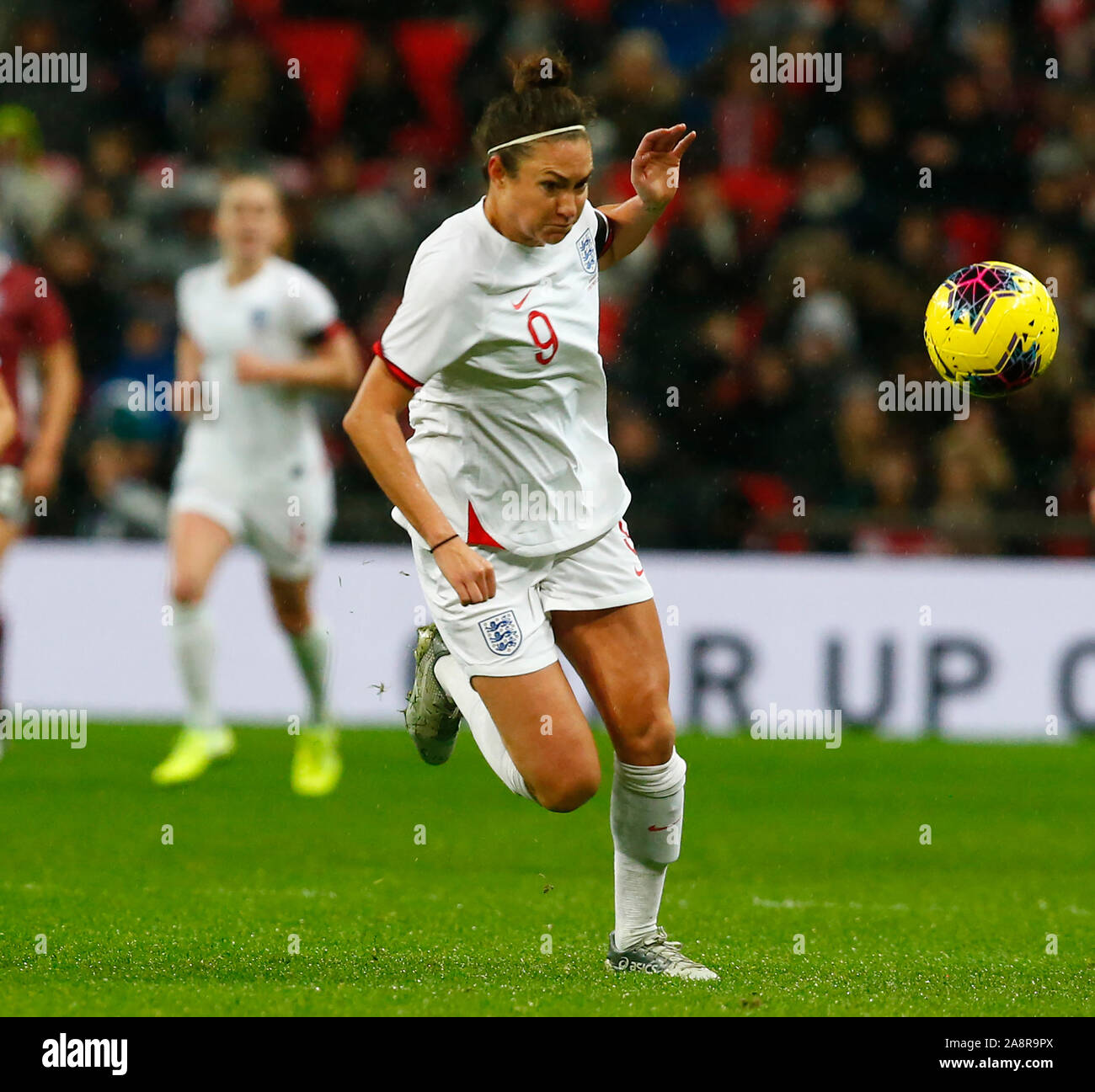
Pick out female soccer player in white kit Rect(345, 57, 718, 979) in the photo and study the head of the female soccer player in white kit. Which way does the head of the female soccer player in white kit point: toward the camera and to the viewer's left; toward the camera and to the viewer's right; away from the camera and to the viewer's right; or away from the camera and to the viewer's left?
toward the camera and to the viewer's right

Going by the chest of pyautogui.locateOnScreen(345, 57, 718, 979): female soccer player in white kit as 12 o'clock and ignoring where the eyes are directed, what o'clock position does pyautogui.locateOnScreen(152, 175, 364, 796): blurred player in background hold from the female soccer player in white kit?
The blurred player in background is roughly at 7 o'clock from the female soccer player in white kit.

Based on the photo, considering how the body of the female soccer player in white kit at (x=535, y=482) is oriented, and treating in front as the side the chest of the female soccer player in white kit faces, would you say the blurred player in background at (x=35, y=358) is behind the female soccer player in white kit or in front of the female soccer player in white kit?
behind

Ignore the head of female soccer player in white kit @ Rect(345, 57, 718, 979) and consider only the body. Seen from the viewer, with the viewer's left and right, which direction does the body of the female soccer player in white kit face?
facing the viewer and to the right of the viewer
